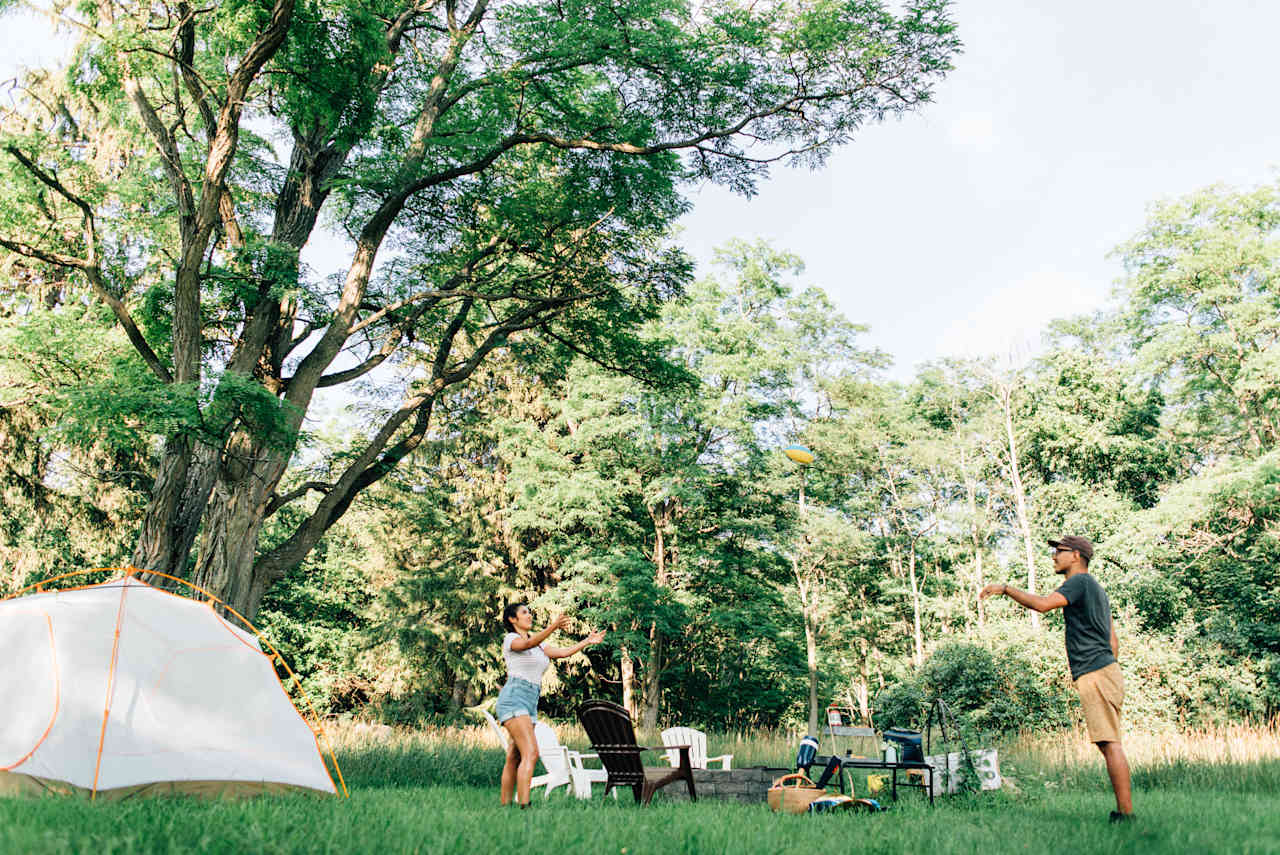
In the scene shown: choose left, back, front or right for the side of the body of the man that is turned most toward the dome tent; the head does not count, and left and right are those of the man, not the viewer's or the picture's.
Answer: front

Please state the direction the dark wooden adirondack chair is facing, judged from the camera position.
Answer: facing away from the viewer and to the right of the viewer

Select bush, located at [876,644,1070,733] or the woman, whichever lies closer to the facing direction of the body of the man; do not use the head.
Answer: the woman

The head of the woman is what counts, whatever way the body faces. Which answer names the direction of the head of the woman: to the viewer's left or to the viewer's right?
to the viewer's right

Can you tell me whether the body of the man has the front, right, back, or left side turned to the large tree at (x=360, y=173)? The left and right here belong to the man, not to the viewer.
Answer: front

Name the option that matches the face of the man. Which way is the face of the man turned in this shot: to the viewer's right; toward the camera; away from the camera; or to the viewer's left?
to the viewer's left

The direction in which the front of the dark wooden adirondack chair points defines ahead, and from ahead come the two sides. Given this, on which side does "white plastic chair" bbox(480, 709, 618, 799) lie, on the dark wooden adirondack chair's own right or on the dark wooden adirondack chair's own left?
on the dark wooden adirondack chair's own left

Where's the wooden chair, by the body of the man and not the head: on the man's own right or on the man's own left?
on the man's own right

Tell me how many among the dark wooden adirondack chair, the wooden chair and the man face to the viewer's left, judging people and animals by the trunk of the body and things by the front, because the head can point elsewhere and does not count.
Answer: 1

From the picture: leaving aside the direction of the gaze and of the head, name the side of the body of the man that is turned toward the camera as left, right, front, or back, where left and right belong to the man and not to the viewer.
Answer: left

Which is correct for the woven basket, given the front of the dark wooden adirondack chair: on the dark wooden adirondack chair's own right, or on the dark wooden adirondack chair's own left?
on the dark wooden adirondack chair's own right

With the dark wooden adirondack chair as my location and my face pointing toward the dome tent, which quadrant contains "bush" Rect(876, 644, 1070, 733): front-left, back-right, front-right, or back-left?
back-right

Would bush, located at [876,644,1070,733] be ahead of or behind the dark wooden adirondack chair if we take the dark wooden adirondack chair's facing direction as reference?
ahead
